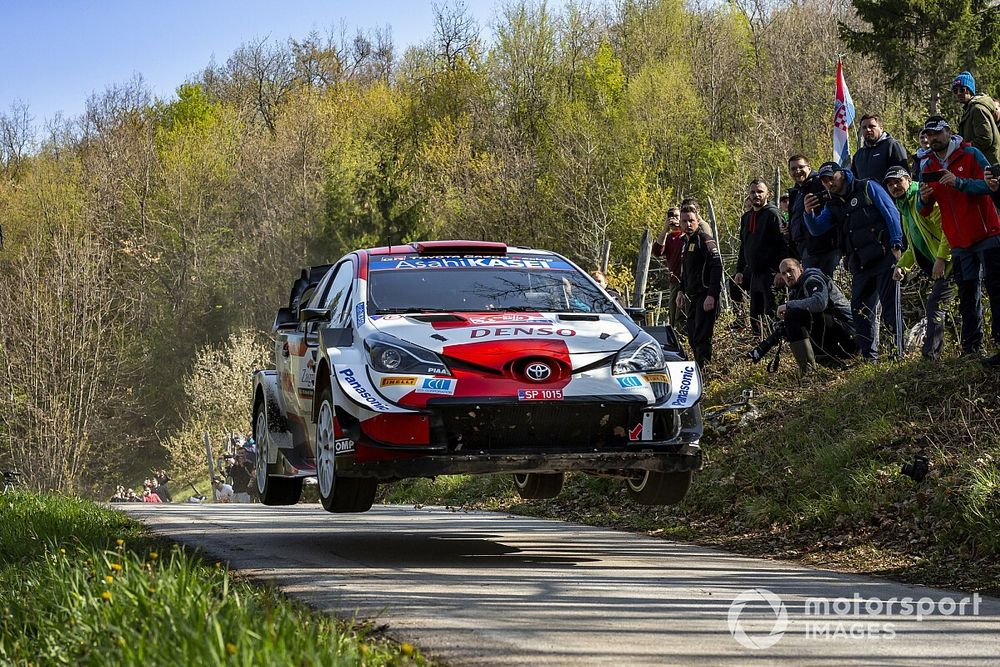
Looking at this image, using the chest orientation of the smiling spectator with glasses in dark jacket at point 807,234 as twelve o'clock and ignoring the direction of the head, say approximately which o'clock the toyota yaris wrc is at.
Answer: The toyota yaris wrc is roughly at 11 o'clock from the smiling spectator with glasses in dark jacket.

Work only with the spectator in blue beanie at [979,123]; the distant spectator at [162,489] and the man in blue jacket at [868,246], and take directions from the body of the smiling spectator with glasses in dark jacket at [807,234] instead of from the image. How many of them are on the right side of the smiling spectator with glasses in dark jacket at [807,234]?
1

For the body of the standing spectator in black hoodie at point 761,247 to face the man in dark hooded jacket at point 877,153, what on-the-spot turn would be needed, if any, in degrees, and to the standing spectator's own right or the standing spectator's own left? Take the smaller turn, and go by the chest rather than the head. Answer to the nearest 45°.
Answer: approximately 135° to the standing spectator's own left

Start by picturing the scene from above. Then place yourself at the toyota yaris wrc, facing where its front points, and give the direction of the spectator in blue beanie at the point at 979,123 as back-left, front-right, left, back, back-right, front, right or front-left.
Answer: back-left

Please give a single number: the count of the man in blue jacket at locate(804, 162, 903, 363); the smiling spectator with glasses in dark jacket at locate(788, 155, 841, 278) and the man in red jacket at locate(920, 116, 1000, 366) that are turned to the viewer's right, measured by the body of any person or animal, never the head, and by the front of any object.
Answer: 0

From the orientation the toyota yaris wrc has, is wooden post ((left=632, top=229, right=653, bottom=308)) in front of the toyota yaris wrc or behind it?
behind

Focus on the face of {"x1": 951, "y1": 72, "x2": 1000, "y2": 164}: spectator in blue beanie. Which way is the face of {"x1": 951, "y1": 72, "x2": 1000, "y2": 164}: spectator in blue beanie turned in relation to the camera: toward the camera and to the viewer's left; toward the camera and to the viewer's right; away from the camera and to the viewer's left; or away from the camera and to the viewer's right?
toward the camera and to the viewer's left

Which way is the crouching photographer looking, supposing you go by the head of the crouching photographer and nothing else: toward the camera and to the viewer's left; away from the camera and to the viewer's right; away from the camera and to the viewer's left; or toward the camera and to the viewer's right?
toward the camera and to the viewer's left

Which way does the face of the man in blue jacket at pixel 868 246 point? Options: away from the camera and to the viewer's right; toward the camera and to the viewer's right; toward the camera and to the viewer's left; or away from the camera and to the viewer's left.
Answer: toward the camera and to the viewer's left

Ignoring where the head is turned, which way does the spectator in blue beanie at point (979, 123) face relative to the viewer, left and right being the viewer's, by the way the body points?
facing the viewer and to the left of the viewer

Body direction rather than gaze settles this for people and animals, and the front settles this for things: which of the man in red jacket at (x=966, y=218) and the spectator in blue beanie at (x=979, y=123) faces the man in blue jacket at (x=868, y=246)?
the spectator in blue beanie

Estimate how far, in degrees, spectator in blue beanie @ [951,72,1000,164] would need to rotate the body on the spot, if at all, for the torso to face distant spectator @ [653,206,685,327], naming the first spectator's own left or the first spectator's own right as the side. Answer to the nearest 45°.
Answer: approximately 90° to the first spectator's own right

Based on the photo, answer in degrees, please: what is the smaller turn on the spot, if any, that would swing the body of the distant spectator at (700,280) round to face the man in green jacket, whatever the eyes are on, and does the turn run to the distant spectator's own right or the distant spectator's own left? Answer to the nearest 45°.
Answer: approximately 90° to the distant spectator's own left

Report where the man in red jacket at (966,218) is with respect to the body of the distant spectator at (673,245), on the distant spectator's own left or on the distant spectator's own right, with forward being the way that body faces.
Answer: on the distant spectator's own left

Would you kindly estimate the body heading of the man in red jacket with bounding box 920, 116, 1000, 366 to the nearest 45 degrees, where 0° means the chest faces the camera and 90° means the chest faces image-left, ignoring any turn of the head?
approximately 45°

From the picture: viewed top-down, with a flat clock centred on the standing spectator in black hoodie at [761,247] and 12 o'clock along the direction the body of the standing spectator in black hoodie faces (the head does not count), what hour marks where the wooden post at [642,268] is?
The wooden post is roughly at 4 o'clock from the standing spectator in black hoodie.

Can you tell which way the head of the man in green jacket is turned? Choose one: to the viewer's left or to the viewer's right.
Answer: to the viewer's left
